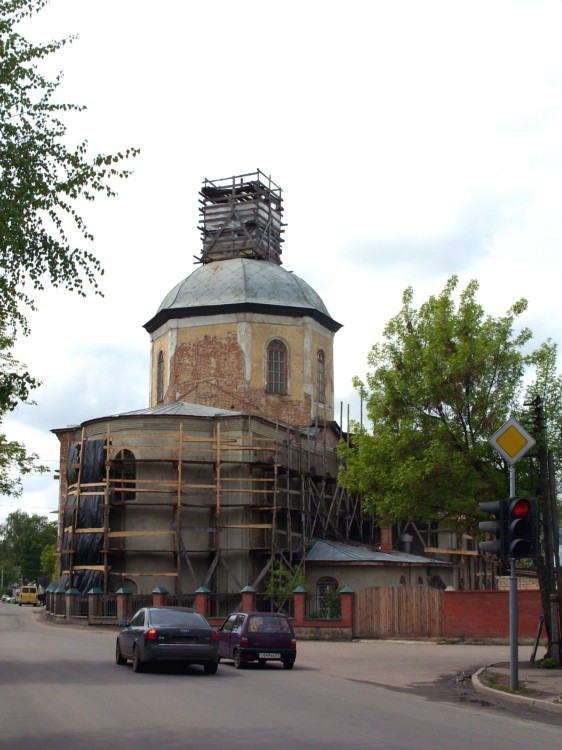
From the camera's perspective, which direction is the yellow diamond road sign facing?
toward the camera

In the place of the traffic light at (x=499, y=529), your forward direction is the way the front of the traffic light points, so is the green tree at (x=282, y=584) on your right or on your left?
on your right

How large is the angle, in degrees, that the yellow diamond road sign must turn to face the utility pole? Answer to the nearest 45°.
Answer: approximately 180°

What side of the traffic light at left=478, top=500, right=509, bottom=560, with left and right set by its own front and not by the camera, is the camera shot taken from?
left

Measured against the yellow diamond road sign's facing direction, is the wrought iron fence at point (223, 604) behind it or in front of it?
behind

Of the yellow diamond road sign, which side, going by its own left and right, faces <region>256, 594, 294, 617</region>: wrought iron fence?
back
